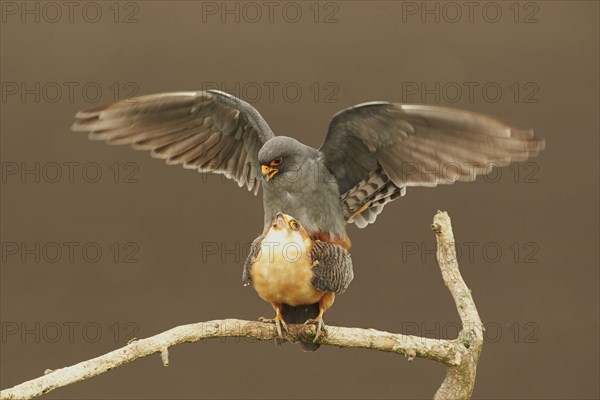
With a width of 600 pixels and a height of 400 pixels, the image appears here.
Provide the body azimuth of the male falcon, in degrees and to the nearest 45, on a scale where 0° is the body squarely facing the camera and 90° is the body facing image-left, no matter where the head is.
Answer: approximately 45°
